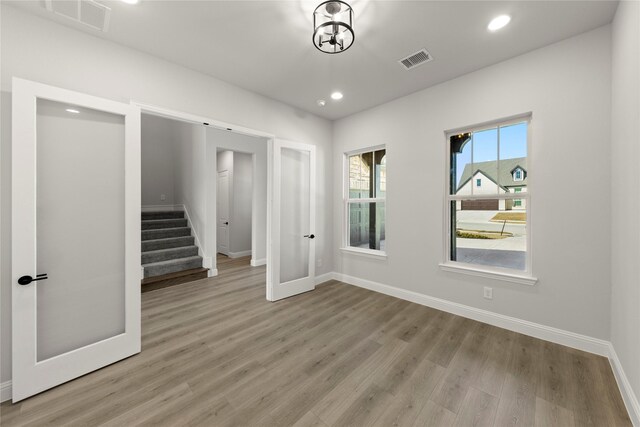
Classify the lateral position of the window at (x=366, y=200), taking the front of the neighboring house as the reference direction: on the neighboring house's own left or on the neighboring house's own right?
on the neighboring house's own right

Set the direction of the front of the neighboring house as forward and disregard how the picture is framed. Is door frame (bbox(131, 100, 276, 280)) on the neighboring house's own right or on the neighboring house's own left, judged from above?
on the neighboring house's own right

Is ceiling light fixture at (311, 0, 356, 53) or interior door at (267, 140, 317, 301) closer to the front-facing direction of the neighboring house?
the ceiling light fixture

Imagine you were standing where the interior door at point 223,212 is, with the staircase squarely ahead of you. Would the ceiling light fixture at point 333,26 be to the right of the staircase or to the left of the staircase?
left

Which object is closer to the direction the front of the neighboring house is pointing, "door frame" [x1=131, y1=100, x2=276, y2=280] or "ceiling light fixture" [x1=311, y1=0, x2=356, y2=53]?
the ceiling light fixture

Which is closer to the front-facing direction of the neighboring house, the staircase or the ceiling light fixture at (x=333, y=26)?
the ceiling light fixture

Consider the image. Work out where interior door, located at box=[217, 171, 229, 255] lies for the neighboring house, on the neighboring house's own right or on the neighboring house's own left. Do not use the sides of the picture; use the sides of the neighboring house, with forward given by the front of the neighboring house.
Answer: on the neighboring house's own right

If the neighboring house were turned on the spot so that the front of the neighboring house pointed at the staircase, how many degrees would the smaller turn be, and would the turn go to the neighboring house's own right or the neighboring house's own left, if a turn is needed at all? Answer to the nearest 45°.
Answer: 0° — it already faces it
